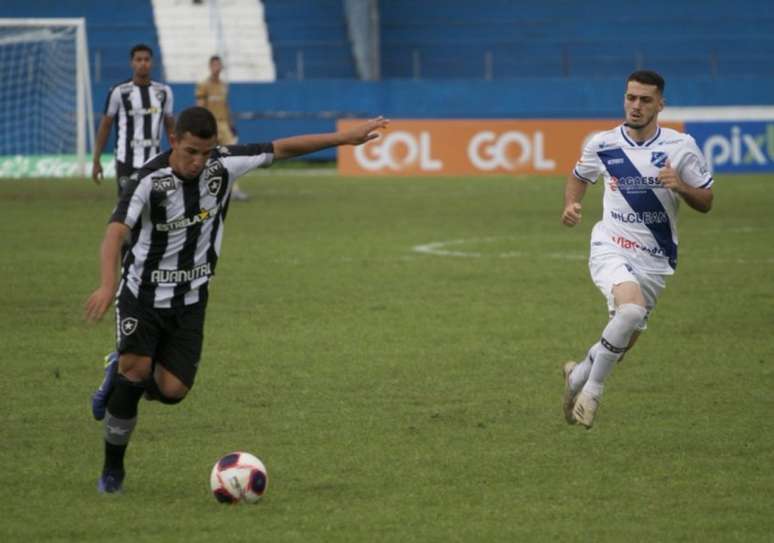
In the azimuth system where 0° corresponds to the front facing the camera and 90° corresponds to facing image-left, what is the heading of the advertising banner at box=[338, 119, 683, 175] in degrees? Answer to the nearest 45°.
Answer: approximately 0°

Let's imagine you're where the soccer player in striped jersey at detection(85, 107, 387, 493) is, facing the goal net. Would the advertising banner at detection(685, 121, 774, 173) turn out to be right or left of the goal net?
right

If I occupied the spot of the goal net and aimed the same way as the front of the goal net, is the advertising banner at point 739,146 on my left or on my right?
on my left

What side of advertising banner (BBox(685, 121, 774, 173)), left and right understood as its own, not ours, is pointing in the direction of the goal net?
right

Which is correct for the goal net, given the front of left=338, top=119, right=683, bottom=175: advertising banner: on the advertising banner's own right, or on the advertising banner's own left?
on the advertising banner's own right

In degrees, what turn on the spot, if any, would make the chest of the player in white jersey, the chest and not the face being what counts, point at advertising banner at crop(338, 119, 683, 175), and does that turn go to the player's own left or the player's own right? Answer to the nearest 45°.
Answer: approximately 180°

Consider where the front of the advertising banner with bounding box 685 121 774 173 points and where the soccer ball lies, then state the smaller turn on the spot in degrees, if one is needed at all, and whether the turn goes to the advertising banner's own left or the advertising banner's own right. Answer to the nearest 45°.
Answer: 0° — it already faces it

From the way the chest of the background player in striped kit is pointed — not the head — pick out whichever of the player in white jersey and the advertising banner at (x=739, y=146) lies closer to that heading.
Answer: the player in white jersey

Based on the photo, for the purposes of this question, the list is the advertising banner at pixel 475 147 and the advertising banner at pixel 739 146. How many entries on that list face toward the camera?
2

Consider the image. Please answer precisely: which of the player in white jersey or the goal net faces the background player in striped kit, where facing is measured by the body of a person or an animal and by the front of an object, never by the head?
the goal net
